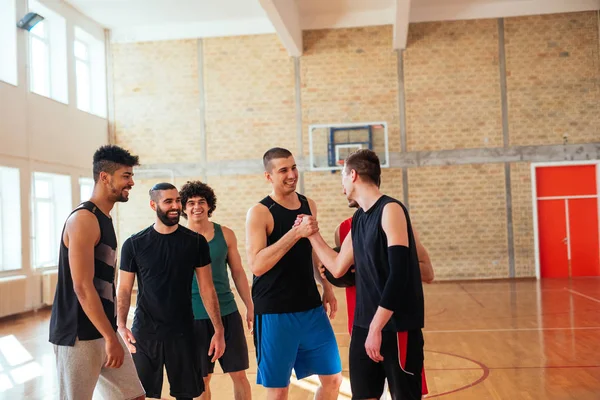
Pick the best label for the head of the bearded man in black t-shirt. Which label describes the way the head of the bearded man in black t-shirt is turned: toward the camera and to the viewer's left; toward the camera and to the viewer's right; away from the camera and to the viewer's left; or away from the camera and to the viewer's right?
toward the camera and to the viewer's right

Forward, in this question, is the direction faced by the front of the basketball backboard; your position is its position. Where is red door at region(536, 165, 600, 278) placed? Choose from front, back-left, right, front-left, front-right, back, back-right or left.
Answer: left

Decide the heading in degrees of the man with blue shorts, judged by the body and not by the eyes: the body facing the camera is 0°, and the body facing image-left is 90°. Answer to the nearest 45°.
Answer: approximately 315°

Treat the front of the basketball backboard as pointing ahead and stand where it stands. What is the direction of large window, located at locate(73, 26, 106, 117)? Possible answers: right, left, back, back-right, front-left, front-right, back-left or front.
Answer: right

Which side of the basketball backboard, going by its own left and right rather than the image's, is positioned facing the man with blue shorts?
front

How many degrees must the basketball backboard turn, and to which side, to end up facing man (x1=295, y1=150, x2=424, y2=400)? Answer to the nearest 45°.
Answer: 0° — it already faces them

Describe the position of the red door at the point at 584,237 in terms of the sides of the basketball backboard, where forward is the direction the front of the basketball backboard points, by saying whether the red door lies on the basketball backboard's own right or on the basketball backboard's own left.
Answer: on the basketball backboard's own left

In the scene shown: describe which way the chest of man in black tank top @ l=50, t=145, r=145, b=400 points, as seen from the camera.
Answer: to the viewer's right

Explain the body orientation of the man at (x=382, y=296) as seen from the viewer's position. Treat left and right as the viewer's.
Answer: facing away from the viewer and to the left of the viewer

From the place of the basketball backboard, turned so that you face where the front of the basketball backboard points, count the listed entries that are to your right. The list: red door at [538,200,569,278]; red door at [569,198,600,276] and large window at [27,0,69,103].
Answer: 1
